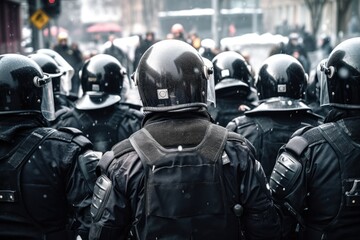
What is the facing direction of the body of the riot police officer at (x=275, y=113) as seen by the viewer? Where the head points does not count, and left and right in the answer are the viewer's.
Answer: facing away from the viewer

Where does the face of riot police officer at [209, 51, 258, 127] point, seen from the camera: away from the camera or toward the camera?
away from the camera

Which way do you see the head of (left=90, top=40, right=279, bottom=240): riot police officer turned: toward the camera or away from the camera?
away from the camera

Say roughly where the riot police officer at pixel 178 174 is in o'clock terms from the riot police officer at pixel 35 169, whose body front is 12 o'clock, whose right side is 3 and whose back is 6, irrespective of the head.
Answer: the riot police officer at pixel 178 174 is roughly at 3 o'clock from the riot police officer at pixel 35 169.

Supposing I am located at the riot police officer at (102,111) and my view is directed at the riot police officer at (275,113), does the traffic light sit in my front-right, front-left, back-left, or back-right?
back-left

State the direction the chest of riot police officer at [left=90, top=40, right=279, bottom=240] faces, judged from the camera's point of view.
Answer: away from the camera

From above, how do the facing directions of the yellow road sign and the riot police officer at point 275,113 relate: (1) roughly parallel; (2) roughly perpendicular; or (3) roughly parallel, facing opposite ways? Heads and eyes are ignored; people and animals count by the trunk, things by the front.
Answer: roughly parallel, facing opposite ways

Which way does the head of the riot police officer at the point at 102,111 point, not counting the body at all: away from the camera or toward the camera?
away from the camera

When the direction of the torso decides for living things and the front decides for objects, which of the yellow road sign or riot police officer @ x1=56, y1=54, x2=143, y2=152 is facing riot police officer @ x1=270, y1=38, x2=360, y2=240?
the yellow road sign

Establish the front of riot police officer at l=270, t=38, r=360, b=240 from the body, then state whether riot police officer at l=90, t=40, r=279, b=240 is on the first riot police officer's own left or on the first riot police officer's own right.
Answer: on the first riot police officer's own left

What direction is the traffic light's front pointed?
toward the camera

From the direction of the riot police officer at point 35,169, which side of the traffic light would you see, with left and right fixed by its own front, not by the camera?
front

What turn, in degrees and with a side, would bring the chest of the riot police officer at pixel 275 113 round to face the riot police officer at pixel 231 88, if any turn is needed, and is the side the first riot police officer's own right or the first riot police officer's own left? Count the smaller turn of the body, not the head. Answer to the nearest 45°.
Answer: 0° — they already face them

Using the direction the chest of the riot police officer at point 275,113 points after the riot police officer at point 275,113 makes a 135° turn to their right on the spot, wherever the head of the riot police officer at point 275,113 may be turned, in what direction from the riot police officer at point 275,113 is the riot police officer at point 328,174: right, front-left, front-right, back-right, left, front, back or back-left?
front-right

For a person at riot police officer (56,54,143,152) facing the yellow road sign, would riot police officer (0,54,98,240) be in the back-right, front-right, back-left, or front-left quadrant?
back-left

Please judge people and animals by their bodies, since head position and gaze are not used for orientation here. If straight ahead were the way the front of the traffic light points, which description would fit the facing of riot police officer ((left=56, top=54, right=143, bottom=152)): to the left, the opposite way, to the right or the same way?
the opposite way

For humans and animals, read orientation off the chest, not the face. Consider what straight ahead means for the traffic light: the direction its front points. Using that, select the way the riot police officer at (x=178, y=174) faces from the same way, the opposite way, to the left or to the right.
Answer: the opposite way

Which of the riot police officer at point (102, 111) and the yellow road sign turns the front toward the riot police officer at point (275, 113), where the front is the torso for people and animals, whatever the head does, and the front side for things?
the yellow road sign
